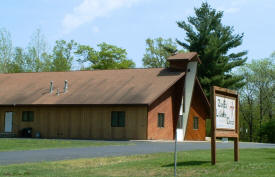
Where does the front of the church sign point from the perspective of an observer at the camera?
facing the viewer and to the right of the viewer
